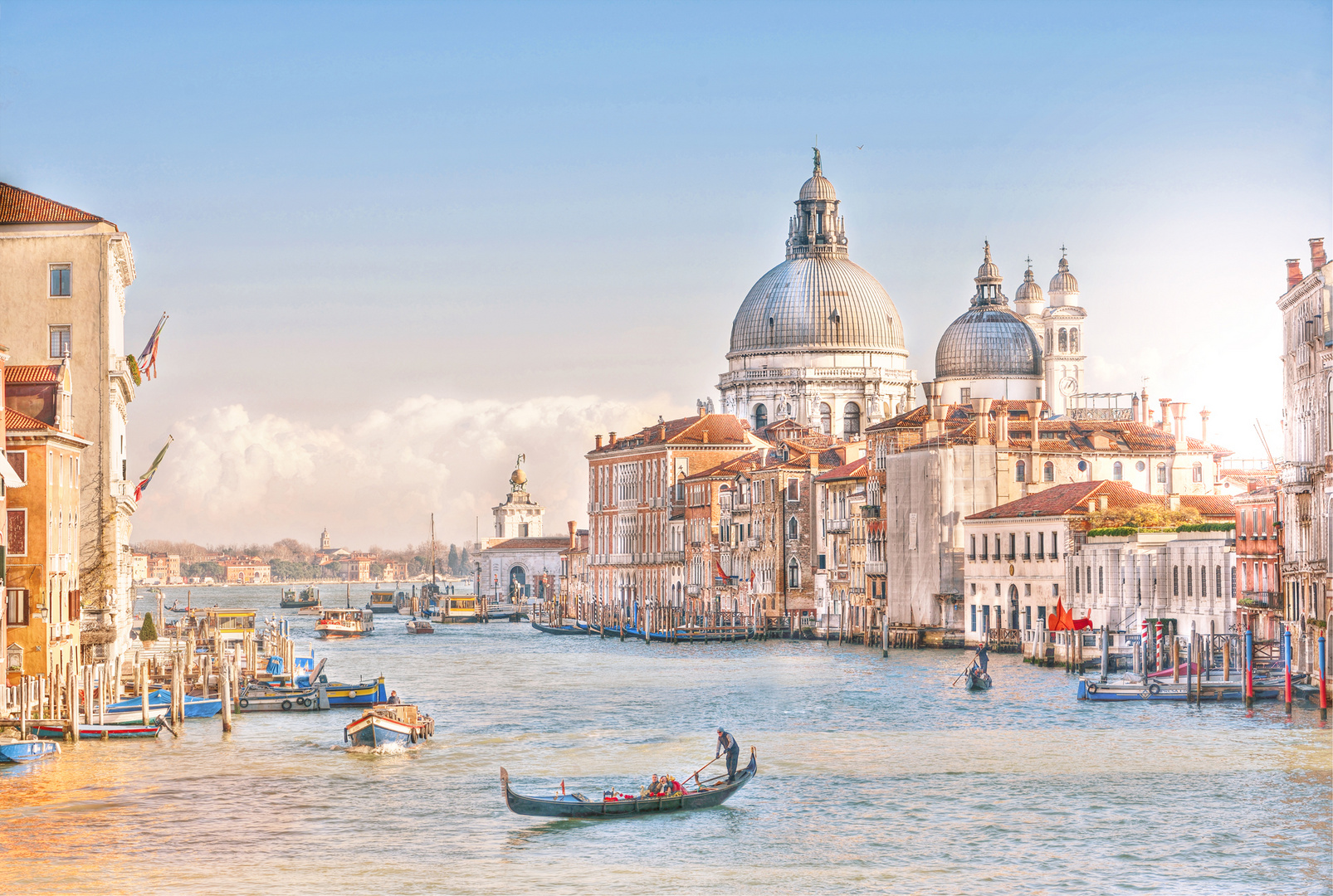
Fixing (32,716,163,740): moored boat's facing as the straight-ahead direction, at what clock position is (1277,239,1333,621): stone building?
The stone building is roughly at 5 o'clock from the moored boat.

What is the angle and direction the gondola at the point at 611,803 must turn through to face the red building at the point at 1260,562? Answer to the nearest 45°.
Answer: approximately 135° to its right

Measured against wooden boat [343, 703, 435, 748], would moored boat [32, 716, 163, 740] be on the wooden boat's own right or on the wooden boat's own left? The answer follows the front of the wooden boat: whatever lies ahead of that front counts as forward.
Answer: on the wooden boat's own right

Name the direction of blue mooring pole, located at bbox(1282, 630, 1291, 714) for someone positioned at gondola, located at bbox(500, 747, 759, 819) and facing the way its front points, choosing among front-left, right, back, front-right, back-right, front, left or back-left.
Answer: back-right

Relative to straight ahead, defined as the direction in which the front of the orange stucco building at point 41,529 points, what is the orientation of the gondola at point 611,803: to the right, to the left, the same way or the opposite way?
the opposite way

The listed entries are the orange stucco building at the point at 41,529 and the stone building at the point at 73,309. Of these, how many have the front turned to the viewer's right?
2

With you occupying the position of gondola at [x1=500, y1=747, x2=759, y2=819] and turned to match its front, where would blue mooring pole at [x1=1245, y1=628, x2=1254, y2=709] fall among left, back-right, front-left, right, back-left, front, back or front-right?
back-right

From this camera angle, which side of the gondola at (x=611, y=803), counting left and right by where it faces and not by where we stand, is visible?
left

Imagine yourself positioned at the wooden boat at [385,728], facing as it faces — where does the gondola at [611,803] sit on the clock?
The gondola is roughly at 10 o'clock from the wooden boat.

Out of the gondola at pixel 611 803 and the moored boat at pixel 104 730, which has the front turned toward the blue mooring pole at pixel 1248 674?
the moored boat
